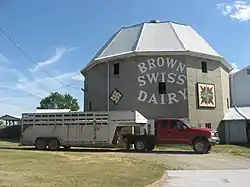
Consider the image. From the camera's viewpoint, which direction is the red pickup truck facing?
to the viewer's right

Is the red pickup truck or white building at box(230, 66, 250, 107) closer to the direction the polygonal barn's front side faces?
the red pickup truck

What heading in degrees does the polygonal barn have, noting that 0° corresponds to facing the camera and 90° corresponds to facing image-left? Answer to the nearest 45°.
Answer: approximately 0°

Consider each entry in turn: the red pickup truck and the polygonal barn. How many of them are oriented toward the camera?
1

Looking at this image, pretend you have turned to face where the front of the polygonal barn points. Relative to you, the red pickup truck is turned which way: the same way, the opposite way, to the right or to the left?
to the left

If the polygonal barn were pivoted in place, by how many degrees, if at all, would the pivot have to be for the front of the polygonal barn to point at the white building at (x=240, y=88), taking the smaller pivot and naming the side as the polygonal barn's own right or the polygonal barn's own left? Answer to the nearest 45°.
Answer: approximately 135° to the polygonal barn's own left

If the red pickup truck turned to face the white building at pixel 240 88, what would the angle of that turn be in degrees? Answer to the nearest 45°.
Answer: approximately 45° to its left

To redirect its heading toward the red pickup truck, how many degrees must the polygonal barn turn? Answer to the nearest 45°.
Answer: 0° — it already faces it
